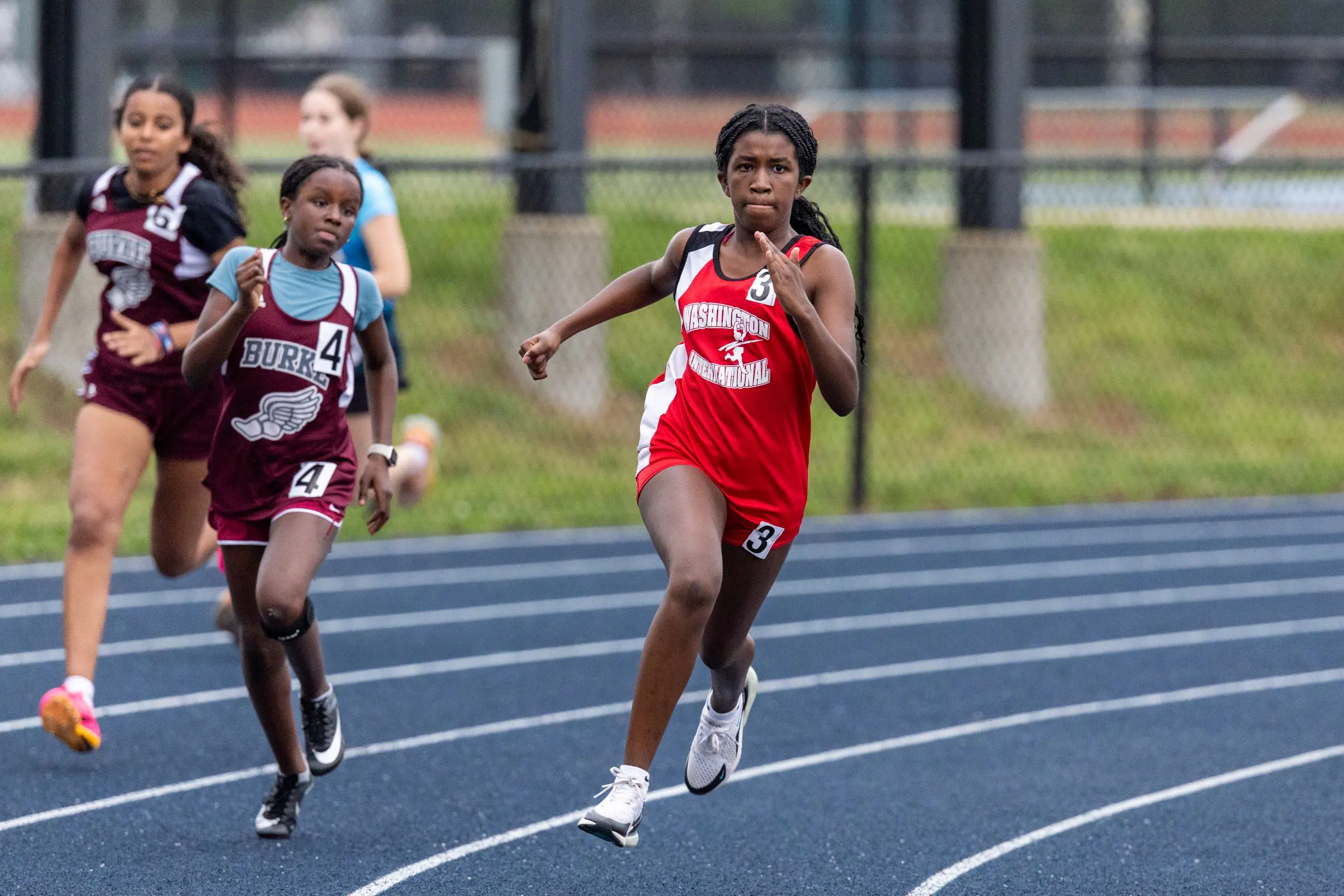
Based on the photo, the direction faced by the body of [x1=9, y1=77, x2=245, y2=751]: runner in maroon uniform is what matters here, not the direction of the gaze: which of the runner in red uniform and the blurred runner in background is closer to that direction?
the runner in red uniform

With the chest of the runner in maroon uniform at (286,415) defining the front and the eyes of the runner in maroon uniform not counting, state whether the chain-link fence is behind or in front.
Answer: behind

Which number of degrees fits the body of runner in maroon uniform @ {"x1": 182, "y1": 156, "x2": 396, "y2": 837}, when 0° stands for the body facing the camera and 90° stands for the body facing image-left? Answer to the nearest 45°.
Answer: approximately 0°

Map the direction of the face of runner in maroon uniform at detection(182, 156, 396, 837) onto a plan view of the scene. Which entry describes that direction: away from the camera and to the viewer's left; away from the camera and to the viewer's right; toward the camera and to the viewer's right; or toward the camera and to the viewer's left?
toward the camera and to the viewer's right

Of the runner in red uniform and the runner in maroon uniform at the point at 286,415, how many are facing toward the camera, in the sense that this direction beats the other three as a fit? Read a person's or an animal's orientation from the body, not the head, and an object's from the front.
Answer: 2

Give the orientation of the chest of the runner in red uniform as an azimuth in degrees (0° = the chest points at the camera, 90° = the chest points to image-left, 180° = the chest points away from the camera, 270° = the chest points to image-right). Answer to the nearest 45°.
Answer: approximately 0°

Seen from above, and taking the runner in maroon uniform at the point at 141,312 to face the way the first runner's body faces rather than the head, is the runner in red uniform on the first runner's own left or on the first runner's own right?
on the first runner's own left

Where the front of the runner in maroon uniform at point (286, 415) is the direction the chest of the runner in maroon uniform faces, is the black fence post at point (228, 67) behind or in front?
behind

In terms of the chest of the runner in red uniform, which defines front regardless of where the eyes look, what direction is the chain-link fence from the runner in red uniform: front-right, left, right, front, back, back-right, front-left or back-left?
back

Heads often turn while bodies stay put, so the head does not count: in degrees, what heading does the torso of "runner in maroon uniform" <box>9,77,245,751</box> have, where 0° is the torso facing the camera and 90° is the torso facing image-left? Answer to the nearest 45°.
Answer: approximately 45°

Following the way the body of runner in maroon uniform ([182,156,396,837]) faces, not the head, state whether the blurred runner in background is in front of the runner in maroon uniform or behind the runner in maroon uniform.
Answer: behind

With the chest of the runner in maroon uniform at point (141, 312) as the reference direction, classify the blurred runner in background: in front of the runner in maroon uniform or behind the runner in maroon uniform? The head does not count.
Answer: behind
